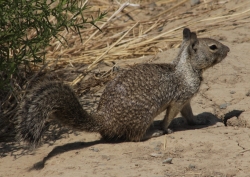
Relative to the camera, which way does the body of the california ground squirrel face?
to the viewer's right
